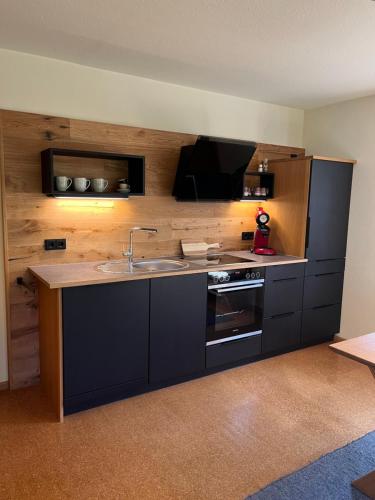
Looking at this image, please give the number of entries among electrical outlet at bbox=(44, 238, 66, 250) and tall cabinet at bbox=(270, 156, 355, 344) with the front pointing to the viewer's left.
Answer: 0

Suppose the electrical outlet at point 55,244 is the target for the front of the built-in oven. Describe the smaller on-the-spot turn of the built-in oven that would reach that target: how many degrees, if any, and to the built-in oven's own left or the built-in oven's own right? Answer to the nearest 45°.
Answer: approximately 135° to the built-in oven's own right

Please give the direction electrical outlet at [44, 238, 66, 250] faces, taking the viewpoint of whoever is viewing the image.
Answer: facing the viewer

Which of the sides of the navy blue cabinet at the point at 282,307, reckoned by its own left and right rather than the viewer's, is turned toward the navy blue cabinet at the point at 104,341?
right

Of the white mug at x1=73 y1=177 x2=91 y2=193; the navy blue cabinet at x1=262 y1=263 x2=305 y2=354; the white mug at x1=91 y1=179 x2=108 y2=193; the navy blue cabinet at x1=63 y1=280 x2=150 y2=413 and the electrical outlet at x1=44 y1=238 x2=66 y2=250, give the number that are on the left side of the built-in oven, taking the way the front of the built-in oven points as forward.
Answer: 1

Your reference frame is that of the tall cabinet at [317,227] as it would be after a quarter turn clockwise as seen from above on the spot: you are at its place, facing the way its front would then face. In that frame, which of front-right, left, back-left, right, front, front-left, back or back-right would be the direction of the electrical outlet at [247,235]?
front-right

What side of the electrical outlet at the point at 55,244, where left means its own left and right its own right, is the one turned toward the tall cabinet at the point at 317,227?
left

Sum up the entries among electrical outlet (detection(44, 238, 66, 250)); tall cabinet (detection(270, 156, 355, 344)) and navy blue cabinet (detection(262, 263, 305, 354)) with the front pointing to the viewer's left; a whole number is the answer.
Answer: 0

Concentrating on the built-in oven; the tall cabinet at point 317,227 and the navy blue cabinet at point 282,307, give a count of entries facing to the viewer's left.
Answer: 0

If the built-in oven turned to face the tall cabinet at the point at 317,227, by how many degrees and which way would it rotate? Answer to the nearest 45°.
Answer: approximately 90° to its left

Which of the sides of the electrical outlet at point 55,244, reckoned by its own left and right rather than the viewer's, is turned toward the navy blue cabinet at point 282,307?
left

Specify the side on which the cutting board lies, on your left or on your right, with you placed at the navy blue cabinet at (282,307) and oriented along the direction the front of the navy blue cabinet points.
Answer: on your right

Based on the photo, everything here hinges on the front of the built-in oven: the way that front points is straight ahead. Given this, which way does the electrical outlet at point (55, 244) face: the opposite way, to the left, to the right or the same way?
the same way

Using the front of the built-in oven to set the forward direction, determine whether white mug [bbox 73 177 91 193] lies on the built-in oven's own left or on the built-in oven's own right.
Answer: on the built-in oven's own right

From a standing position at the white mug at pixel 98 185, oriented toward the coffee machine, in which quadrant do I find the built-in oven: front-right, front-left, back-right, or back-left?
front-right

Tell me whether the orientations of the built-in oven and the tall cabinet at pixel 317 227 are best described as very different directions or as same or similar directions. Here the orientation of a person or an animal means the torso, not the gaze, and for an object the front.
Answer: same or similar directions

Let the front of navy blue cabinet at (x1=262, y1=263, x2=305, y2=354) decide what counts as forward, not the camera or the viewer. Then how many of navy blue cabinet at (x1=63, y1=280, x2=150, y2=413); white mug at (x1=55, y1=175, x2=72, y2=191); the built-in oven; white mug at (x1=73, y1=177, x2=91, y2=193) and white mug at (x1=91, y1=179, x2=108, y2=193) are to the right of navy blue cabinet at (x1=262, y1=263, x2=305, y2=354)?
5

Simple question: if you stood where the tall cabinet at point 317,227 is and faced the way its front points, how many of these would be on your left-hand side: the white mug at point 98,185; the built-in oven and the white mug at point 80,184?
0
